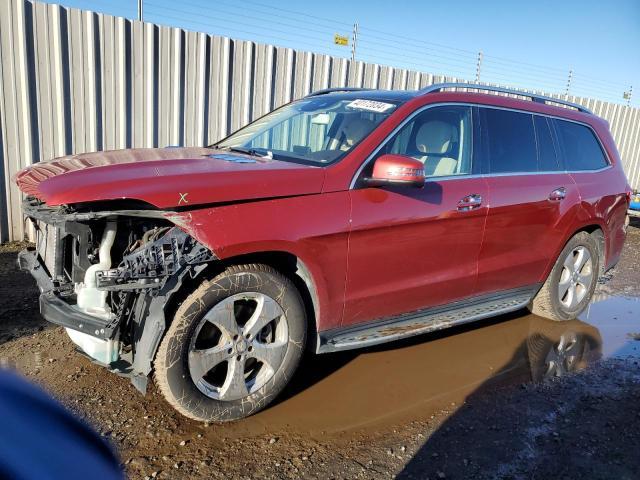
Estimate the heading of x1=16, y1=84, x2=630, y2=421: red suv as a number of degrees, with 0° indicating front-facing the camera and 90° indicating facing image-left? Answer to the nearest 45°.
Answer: approximately 45°

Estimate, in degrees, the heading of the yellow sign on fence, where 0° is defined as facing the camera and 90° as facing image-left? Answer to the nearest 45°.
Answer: approximately 0°

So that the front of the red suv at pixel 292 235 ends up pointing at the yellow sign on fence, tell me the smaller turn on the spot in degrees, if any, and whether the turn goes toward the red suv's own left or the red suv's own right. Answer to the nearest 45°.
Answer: approximately 135° to the red suv's own right

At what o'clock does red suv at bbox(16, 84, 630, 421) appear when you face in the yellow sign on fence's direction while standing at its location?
The red suv is roughly at 12 o'clock from the yellow sign on fence.
